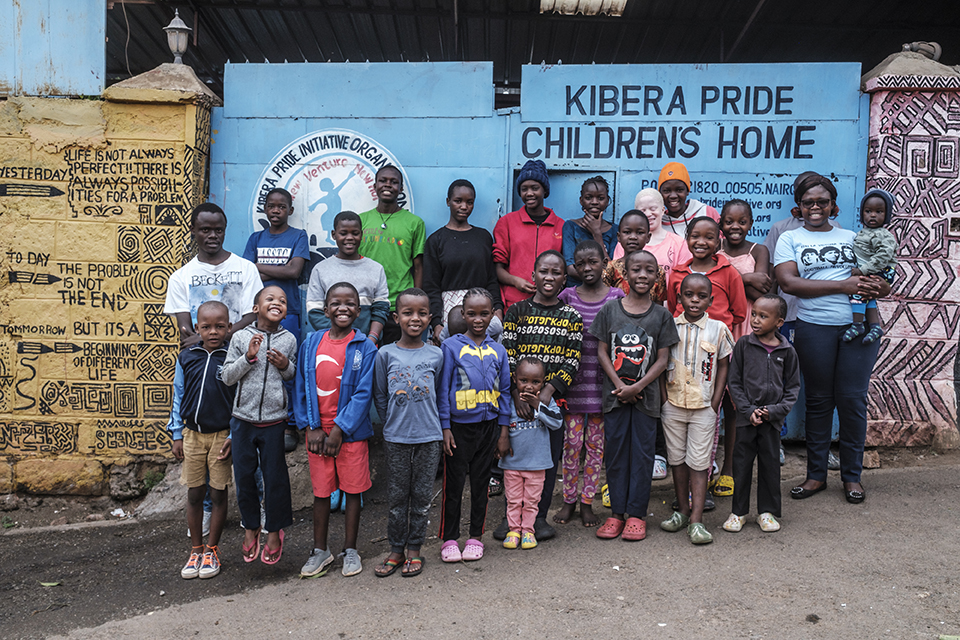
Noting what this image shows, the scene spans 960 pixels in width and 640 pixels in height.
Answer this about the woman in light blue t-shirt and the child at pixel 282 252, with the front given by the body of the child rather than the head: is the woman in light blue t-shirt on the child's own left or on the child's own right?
on the child's own left

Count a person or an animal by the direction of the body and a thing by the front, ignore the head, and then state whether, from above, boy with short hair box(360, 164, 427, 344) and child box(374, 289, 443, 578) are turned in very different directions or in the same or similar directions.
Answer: same or similar directions

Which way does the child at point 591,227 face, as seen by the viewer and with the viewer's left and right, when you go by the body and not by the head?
facing the viewer

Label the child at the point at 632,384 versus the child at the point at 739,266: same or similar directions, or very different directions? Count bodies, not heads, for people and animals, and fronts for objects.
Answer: same or similar directions

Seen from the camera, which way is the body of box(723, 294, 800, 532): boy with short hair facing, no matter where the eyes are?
toward the camera

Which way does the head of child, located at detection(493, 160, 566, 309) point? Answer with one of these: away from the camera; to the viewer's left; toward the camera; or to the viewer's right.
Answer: toward the camera

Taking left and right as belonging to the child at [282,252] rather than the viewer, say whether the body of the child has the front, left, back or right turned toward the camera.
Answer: front

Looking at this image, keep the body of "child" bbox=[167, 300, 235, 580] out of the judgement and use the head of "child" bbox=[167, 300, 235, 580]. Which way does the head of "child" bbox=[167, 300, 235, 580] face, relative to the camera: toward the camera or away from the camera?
toward the camera

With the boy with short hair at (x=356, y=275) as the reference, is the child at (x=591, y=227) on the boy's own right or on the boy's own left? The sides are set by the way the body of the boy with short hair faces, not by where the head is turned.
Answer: on the boy's own left

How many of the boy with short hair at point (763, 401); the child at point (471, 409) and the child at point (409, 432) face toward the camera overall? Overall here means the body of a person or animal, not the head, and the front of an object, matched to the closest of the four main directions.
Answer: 3

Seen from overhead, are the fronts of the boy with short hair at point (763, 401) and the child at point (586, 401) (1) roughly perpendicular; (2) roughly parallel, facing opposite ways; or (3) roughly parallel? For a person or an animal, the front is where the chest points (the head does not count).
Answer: roughly parallel

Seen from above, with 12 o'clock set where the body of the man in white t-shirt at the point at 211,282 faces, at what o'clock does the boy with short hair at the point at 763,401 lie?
The boy with short hair is roughly at 10 o'clock from the man in white t-shirt.

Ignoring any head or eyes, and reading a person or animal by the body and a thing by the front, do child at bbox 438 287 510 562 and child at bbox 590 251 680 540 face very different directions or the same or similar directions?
same or similar directions

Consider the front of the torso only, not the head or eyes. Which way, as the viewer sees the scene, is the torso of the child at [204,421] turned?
toward the camera

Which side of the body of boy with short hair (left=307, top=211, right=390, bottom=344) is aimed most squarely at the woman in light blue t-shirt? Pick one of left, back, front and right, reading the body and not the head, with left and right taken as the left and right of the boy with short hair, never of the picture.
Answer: left

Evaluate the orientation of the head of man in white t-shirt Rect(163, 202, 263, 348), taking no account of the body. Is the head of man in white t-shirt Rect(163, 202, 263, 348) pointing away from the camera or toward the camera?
toward the camera
